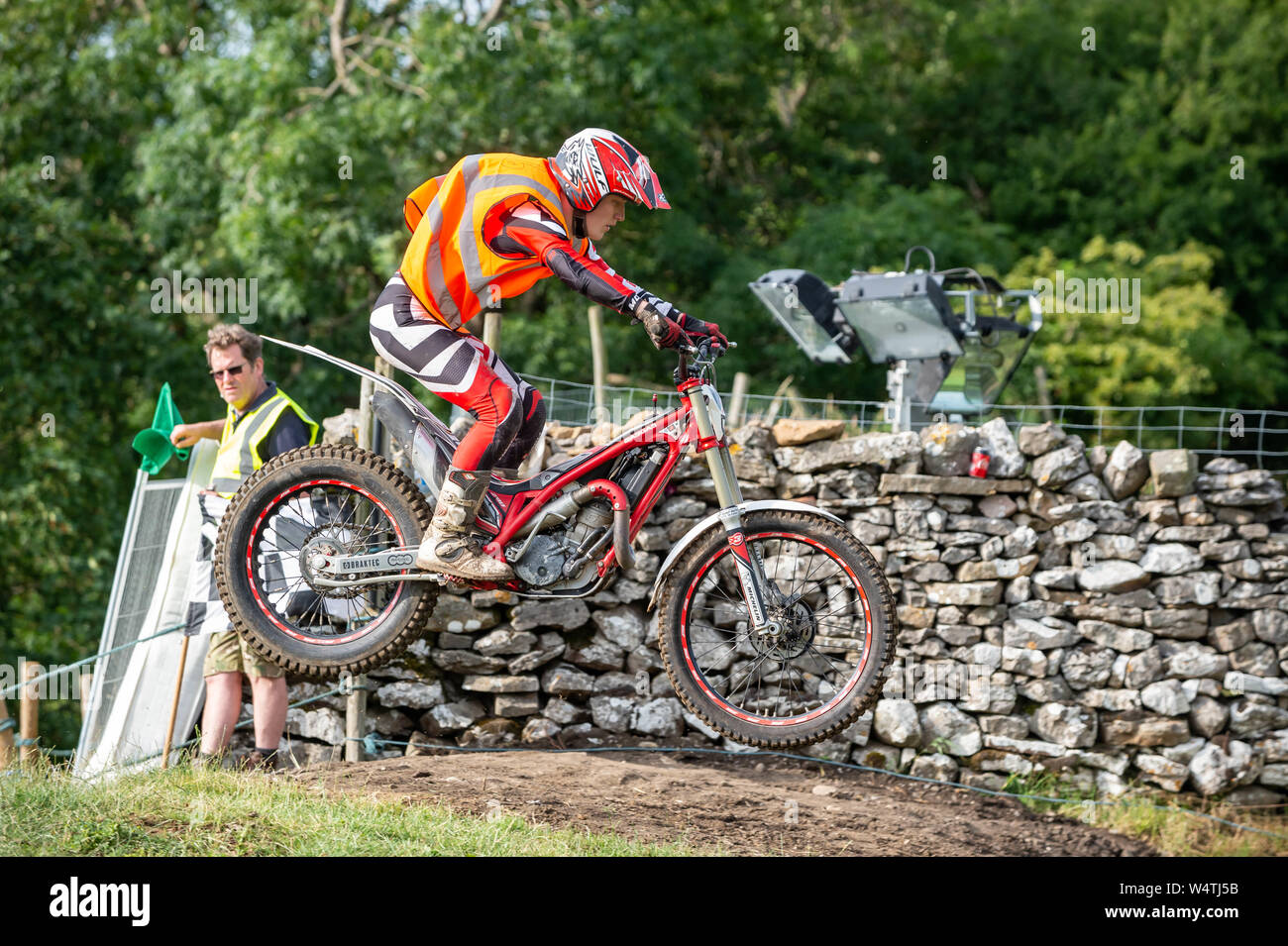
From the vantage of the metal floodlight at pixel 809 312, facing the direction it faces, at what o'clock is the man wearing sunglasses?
The man wearing sunglasses is roughly at 12 o'clock from the metal floodlight.

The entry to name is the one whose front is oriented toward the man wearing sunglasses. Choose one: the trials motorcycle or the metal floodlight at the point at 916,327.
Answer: the metal floodlight

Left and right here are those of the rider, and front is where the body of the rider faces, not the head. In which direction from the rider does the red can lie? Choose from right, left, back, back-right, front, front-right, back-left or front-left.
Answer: front-left

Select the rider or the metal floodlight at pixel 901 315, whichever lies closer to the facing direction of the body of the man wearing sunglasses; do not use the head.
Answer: the rider

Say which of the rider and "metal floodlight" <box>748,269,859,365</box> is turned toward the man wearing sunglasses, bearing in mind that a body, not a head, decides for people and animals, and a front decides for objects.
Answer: the metal floodlight

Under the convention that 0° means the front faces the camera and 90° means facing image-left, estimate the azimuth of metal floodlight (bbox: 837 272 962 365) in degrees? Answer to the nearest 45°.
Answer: approximately 45°

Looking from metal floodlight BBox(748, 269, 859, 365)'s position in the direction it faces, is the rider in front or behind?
in front

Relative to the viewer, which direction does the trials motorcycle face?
to the viewer's right

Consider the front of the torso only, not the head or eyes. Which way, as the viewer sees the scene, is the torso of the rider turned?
to the viewer's right

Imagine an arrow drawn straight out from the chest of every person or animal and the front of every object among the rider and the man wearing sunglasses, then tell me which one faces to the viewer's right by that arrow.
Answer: the rider

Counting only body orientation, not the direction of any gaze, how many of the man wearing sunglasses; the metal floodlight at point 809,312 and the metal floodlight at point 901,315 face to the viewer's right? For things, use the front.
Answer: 0

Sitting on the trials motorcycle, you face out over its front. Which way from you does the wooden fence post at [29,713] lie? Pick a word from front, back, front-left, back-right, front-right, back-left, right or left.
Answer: back-left

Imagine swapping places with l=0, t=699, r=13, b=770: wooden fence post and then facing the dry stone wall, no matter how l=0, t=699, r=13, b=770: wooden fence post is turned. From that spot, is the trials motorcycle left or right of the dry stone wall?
right
